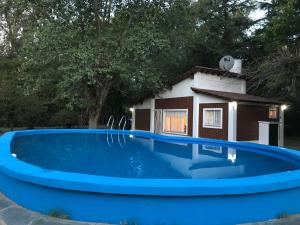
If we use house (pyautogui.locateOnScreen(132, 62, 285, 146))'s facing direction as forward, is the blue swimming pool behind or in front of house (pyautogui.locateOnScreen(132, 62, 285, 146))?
in front

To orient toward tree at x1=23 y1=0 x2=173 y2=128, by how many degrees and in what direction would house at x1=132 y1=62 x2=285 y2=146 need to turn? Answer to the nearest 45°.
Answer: approximately 45° to its right

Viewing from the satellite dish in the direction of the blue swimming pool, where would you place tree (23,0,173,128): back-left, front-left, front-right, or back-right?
front-right

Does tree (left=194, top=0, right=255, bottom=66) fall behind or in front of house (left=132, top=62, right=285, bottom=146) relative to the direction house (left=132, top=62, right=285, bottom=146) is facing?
behind

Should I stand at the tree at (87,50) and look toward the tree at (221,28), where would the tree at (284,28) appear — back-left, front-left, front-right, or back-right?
front-right

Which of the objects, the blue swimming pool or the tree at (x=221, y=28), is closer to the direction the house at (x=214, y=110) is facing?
the blue swimming pool

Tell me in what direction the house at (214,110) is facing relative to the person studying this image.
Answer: facing the viewer and to the left of the viewer

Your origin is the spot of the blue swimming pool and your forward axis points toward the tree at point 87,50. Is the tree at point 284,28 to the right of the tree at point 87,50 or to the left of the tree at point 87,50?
right
